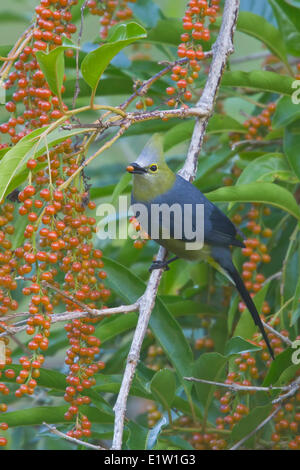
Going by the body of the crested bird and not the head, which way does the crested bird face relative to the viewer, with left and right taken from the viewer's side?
facing to the left of the viewer
